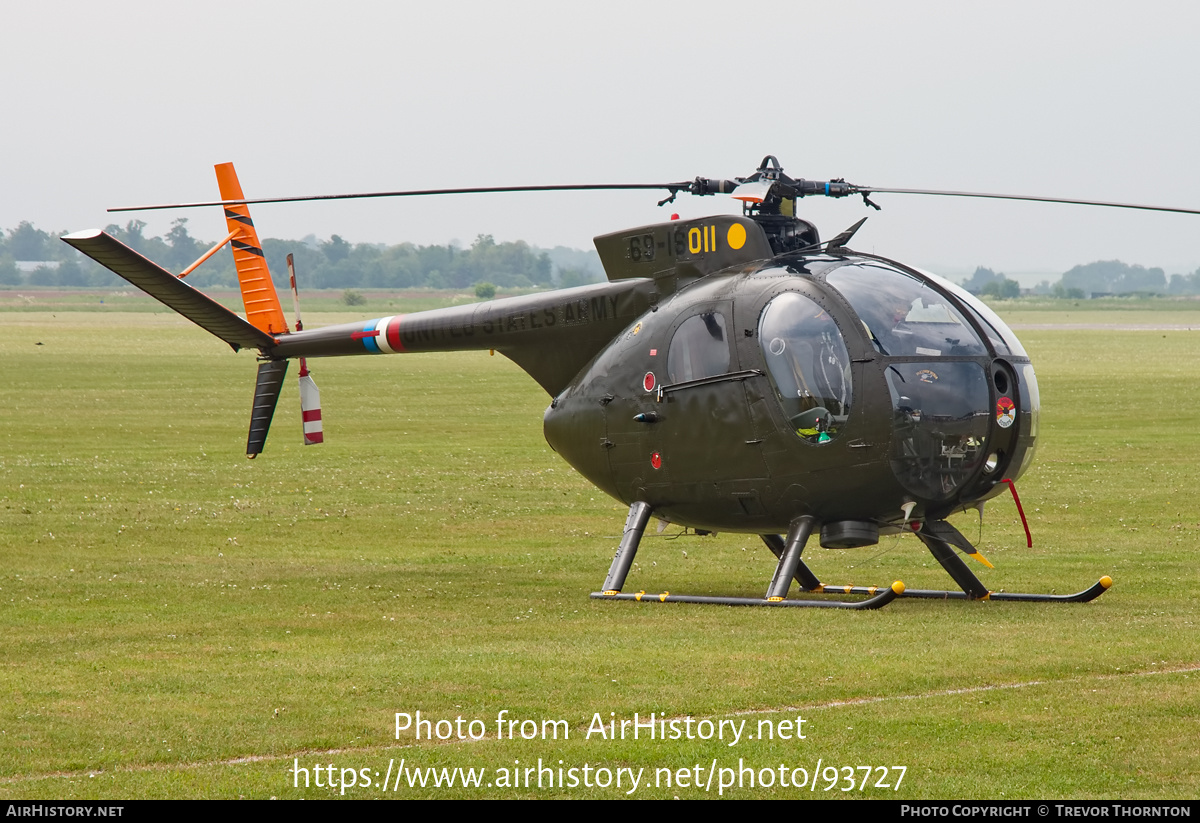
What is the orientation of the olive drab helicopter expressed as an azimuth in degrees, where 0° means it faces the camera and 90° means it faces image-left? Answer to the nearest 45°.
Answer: approximately 315°
